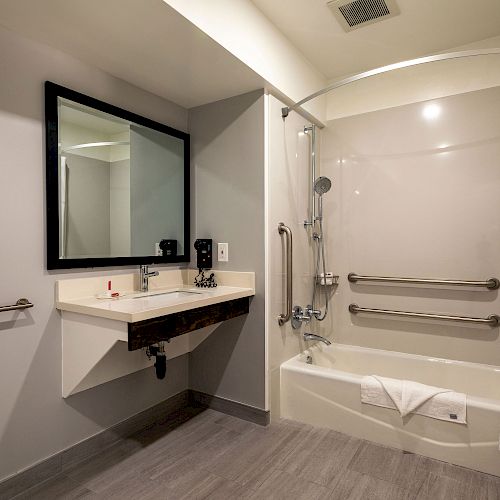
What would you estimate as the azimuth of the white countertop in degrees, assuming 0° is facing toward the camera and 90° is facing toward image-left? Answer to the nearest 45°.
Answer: approximately 315°

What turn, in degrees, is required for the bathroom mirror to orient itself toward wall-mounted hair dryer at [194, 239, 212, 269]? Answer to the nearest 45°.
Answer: approximately 45° to its left

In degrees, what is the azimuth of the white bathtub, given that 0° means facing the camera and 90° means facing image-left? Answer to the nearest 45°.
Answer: approximately 45°

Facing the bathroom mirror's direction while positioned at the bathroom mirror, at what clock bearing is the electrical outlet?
The electrical outlet is roughly at 10 o'clock from the bathroom mirror.

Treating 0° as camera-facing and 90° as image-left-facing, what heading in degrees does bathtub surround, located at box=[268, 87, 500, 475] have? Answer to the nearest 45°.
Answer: approximately 45°

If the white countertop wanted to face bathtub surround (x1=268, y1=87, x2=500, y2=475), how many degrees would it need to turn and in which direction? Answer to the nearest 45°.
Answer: approximately 45° to its left
